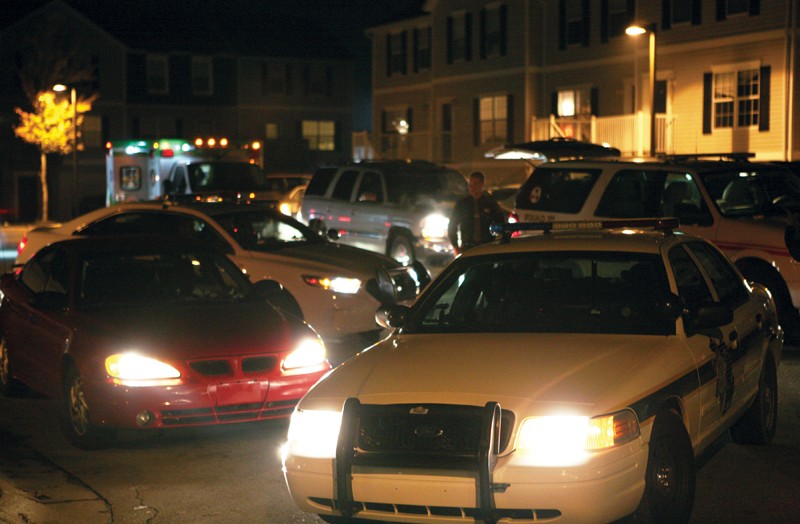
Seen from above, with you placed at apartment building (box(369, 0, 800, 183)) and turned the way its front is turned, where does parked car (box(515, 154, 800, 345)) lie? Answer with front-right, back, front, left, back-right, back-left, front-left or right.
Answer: front-left

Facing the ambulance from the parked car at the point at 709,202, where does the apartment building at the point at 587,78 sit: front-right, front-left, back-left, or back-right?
front-right

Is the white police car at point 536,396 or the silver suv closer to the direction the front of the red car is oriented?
the white police car

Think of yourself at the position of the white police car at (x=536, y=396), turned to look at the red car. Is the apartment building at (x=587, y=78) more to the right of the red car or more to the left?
right

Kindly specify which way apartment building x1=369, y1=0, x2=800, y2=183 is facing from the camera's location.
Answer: facing the viewer and to the left of the viewer

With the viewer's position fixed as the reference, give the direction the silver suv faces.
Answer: facing the viewer and to the right of the viewer

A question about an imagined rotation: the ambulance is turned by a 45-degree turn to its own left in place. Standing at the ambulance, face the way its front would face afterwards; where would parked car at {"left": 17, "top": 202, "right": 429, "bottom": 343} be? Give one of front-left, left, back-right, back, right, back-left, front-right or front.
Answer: right

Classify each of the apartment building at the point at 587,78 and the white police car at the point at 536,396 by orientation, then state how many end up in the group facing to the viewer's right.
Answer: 0

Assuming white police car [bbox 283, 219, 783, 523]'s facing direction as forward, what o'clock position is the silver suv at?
The silver suv is roughly at 4 o'clock from the white police car.

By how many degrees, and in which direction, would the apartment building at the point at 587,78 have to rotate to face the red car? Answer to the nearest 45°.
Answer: approximately 45° to its left

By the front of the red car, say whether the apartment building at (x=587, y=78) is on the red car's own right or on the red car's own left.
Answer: on the red car's own left

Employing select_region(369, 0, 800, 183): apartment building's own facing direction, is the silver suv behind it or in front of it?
in front
